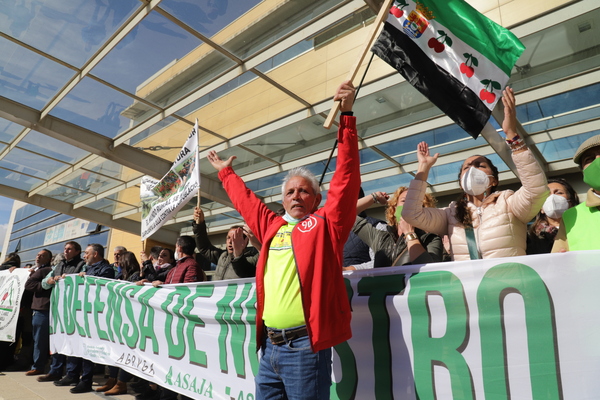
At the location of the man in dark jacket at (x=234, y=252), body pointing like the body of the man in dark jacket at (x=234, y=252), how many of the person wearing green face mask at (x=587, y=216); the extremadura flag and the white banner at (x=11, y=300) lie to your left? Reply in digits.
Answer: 2

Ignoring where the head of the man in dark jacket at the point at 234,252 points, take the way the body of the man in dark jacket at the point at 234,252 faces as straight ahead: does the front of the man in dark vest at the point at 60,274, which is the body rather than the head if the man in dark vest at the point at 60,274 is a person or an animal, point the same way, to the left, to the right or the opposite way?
the same way

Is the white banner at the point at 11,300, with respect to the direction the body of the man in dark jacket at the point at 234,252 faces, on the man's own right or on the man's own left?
on the man's own right

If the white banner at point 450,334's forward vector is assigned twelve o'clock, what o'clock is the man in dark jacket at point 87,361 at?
The man in dark jacket is roughly at 3 o'clock from the white banner.

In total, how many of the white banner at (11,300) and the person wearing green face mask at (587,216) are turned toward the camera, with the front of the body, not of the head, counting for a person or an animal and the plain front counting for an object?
2

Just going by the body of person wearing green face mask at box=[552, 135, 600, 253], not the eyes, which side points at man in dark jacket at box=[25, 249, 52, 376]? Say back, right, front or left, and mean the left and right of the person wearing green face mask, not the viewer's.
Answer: right

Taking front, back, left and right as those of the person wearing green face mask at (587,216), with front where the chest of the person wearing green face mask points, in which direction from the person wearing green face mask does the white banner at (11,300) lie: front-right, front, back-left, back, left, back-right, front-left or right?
right

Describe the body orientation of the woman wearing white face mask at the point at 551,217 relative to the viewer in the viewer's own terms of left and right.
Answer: facing the viewer and to the left of the viewer

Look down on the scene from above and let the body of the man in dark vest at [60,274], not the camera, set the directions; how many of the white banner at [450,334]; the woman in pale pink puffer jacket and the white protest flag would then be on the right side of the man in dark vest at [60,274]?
0

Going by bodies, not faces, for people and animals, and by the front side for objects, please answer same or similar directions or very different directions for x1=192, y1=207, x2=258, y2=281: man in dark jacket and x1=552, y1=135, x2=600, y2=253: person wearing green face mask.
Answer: same or similar directions

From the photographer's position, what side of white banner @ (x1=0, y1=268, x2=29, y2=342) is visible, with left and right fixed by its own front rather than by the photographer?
front

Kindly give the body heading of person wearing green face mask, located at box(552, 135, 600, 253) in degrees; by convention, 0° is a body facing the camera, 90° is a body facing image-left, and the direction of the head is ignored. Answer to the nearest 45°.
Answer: approximately 0°
